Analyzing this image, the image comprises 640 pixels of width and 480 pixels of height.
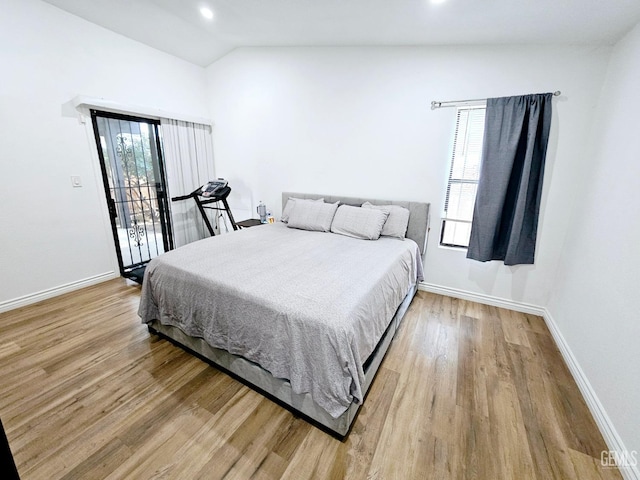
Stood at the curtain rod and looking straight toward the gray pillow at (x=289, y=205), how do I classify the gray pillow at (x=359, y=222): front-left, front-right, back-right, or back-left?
front-left

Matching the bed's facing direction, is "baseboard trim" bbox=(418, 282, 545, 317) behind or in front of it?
behind

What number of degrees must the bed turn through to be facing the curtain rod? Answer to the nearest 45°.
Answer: approximately 180°

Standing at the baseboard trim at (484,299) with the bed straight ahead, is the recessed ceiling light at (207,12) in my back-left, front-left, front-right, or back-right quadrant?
front-right

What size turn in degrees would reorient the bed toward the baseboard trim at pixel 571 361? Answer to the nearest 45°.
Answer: approximately 135° to its left

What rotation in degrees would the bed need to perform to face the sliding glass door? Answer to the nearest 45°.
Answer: approximately 90° to its right

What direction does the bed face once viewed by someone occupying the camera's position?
facing the viewer and to the left of the viewer

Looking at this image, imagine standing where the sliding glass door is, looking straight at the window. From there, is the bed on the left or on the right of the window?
right
